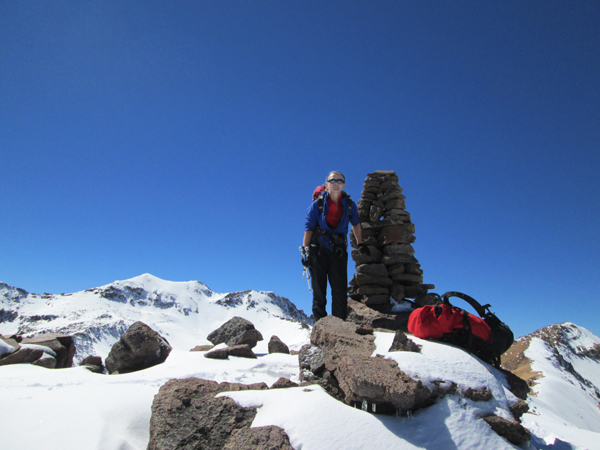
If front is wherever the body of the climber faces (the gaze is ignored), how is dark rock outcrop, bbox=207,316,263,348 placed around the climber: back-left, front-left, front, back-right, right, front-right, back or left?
back-right

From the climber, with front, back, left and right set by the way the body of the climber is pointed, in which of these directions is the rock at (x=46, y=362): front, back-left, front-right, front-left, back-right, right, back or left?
right

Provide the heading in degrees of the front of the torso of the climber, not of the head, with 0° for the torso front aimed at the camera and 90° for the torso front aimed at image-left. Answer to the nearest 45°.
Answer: approximately 0°

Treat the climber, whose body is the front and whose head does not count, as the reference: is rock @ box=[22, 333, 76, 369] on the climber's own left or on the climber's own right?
on the climber's own right

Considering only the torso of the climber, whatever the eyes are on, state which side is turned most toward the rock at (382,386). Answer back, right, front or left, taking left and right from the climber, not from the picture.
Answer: front

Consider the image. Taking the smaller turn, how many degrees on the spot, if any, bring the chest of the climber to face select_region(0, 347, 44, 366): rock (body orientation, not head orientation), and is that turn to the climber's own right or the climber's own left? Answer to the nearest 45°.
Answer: approximately 90° to the climber's own right

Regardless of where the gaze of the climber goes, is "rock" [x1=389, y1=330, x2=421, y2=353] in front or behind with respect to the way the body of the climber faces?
in front

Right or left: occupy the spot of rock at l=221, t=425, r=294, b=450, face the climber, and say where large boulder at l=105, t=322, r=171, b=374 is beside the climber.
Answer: left
